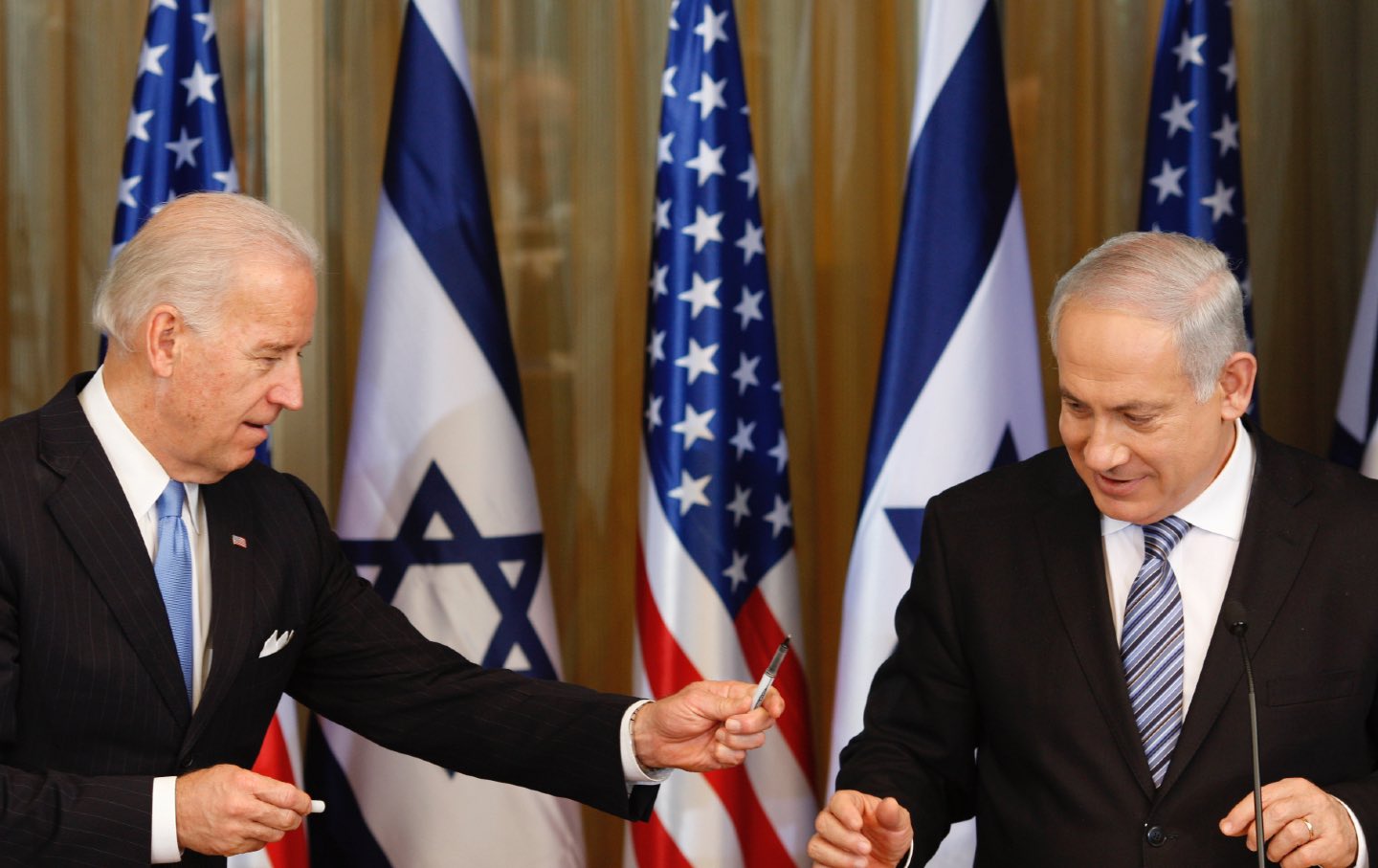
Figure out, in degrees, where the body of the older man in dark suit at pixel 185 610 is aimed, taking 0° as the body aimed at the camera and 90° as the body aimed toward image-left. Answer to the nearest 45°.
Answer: approximately 315°

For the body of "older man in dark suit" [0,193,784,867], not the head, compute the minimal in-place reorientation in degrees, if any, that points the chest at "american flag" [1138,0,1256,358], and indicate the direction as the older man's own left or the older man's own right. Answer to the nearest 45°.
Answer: approximately 90° to the older man's own left

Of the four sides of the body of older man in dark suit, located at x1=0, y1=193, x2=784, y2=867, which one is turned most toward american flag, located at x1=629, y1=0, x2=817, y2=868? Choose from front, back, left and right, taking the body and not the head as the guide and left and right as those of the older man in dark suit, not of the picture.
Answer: left

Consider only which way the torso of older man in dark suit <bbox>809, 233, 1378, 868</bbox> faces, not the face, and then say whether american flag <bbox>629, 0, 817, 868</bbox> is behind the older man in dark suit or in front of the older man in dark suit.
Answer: behind

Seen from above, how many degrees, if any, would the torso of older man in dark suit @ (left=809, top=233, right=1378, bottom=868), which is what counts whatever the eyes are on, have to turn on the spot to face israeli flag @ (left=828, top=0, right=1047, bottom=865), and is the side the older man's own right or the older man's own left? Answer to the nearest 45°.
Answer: approximately 180°

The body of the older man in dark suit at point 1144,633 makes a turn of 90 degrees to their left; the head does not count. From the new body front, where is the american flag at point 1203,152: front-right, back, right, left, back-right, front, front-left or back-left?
left

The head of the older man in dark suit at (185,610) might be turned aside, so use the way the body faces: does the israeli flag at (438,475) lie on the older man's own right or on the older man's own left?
on the older man's own left

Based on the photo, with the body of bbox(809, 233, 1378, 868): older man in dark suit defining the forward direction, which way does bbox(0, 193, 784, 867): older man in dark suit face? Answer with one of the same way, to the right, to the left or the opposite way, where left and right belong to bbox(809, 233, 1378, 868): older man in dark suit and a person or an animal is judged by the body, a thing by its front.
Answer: to the left

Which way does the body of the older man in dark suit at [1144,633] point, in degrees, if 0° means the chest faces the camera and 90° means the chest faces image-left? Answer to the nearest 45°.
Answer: approximately 0°

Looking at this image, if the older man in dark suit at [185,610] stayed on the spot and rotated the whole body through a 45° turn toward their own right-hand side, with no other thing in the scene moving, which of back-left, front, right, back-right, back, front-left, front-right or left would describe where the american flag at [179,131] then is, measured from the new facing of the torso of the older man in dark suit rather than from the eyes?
back

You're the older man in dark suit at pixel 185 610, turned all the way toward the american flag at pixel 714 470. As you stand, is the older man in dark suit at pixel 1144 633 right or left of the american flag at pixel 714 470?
right
